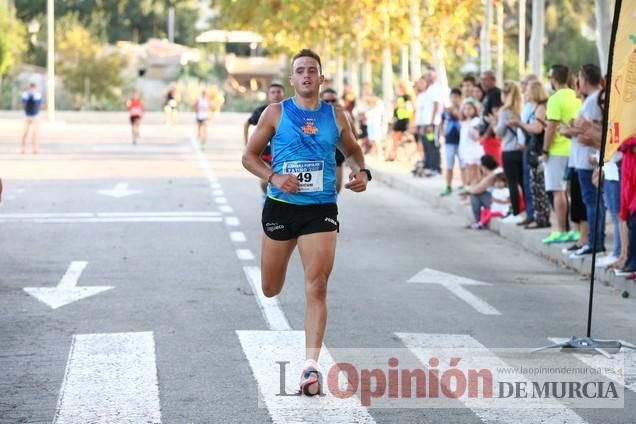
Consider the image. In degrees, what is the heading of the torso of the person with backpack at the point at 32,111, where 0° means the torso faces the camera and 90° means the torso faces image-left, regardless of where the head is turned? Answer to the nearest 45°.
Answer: approximately 180°

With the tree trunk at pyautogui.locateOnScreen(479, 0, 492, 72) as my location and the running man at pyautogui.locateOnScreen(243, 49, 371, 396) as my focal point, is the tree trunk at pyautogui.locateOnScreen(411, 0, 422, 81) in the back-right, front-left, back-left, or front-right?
back-right

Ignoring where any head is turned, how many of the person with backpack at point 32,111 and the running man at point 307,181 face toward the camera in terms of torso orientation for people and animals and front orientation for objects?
1

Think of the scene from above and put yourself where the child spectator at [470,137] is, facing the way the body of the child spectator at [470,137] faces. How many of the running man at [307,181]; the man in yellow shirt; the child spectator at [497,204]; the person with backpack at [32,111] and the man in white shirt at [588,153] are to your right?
1

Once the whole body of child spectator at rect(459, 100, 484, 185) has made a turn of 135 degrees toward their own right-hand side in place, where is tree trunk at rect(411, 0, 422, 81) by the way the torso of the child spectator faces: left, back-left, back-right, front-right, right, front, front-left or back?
front

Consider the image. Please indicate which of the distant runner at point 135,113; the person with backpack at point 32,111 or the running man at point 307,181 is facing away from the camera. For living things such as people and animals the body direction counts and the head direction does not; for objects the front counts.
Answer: the person with backpack

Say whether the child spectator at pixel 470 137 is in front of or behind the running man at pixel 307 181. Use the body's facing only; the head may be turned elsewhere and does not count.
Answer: behind

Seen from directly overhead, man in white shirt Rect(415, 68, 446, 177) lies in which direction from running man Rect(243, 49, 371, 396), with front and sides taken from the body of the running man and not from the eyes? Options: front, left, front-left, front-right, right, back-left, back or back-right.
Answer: back

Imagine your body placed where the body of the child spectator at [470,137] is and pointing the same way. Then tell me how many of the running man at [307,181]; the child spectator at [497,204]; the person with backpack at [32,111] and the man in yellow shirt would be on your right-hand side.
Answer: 1

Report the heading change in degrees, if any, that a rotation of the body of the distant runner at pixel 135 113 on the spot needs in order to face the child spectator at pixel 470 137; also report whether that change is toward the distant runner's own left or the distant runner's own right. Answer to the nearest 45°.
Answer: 0° — they already face them

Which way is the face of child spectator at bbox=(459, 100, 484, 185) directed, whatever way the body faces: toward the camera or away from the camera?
toward the camera

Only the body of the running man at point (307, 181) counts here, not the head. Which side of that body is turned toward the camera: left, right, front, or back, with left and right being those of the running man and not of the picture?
front

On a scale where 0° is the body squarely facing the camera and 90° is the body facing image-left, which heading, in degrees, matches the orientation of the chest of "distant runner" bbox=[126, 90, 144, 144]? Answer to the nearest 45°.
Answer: approximately 0°

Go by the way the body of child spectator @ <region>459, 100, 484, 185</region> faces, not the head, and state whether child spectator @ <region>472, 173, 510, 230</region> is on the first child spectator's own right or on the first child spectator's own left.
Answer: on the first child spectator's own left

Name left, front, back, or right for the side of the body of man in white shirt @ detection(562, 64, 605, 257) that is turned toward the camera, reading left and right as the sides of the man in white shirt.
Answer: left
